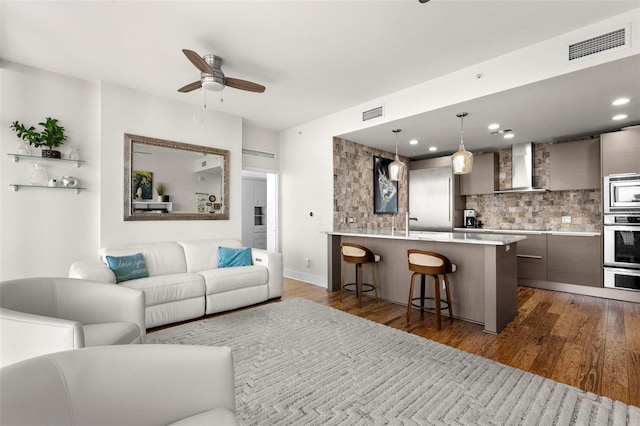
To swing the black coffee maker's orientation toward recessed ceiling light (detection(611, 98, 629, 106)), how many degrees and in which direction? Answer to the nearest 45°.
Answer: approximately 45° to its left

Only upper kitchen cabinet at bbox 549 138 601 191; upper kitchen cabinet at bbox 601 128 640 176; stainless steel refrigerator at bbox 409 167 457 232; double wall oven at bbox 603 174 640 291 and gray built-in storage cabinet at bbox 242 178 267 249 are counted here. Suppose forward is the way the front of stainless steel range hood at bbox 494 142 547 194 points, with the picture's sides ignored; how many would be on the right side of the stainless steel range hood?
2

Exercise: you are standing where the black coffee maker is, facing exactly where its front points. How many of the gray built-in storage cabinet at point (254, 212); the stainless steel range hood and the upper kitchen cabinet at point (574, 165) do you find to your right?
1

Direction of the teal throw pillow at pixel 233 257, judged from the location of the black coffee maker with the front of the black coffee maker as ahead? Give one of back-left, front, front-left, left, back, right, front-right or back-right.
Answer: front-right

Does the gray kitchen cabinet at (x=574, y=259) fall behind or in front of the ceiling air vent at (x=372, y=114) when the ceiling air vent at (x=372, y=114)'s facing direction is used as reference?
behind

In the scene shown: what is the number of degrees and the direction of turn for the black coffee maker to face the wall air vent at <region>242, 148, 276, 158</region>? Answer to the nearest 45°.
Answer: approximately 45° to its right

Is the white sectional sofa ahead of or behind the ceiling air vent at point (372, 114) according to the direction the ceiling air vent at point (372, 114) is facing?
ahead

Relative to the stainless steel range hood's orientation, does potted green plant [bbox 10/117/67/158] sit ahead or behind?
ahead

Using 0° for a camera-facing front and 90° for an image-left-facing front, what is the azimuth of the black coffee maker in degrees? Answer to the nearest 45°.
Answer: approximately 0°

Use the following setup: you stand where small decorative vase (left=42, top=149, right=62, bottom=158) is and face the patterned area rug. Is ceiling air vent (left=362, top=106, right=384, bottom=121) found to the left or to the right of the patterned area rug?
left
